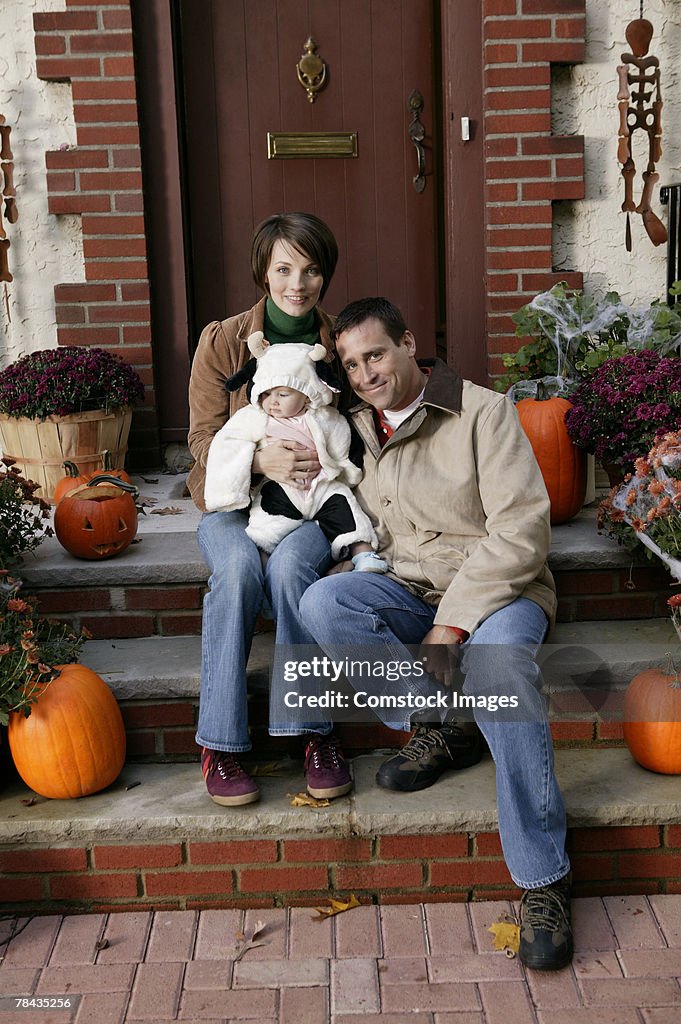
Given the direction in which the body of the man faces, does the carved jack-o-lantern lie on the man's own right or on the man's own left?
on the man's own right

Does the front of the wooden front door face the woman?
yes

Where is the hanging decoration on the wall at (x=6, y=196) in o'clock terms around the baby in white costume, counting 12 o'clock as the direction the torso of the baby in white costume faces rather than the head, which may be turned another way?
The hanging decoration on the wall is roughly at 5 o'clock from the baby in white costume.

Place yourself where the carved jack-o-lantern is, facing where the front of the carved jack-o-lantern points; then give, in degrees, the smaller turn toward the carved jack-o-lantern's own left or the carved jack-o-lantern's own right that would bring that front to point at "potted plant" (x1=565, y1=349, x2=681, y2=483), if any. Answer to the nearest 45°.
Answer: approximately 45° to the carved jack-o-lantern's own left

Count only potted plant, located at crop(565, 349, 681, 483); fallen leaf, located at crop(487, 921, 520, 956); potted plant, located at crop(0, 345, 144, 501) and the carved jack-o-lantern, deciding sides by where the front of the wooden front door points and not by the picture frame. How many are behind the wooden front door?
0

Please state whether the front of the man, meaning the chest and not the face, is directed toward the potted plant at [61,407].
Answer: no

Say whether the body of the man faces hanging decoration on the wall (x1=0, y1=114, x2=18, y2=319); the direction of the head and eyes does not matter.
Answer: no

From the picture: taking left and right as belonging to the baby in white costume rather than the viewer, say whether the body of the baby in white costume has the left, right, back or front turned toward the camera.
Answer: front

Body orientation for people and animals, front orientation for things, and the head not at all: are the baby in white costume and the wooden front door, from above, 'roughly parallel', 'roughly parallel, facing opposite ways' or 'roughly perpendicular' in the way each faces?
roughly parallel

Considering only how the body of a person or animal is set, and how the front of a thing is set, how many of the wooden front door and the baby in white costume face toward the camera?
2

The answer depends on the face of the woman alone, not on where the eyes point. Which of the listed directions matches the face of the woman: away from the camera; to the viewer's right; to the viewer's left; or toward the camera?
toward the camera

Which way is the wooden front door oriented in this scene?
toward the camera
